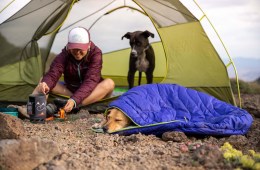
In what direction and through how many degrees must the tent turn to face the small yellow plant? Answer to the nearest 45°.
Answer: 0° — it already faces it

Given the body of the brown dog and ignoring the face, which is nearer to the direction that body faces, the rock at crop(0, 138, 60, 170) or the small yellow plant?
the rock

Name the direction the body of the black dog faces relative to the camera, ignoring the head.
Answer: toward the camera

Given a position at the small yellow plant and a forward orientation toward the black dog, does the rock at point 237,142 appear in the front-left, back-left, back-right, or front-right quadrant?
front-right

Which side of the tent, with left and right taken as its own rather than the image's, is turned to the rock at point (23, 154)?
front

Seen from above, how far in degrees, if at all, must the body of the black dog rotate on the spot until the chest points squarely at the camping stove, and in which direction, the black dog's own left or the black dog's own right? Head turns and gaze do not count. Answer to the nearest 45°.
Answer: approximately 45° to the black dog's own right

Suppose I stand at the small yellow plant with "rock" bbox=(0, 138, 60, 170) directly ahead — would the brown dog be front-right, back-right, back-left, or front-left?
front-right

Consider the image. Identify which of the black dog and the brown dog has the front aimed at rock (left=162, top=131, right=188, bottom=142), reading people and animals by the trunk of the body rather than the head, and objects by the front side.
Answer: the black dog

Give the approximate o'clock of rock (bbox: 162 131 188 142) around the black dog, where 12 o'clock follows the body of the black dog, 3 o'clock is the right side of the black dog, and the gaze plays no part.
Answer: The rock is roughly at 12 o'clock from the black dog.

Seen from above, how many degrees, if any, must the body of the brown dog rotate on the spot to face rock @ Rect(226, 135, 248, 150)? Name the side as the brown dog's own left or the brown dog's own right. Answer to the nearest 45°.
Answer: approximately 135° to the brown dog's own left

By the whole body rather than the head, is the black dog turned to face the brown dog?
yes

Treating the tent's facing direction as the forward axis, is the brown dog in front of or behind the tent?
in front

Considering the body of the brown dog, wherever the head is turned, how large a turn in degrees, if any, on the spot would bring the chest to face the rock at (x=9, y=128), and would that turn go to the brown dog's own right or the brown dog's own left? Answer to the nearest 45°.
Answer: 0° — it already faces it

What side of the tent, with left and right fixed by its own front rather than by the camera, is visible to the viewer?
front

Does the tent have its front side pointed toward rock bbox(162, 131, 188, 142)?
yes
